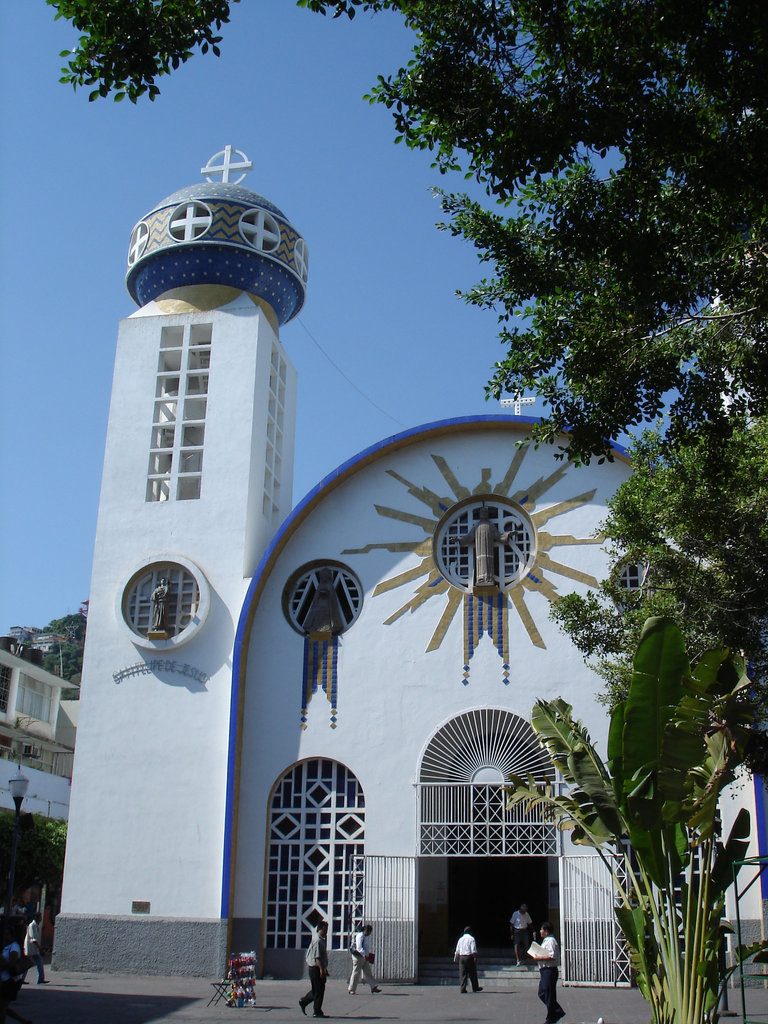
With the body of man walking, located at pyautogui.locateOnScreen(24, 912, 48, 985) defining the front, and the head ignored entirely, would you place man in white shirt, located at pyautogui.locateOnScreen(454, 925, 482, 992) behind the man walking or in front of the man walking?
in front

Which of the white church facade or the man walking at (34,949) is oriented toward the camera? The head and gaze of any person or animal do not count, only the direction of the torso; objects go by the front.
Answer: the white church facade

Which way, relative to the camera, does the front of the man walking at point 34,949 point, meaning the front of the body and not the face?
to the viewer's right

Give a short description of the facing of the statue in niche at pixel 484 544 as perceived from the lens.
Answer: facing the viewer

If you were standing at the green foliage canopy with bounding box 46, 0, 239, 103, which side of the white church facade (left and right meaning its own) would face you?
front

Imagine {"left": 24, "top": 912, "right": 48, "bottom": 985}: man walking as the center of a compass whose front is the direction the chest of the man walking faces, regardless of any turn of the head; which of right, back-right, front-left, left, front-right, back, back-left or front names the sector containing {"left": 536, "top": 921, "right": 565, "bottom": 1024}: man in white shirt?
front-right

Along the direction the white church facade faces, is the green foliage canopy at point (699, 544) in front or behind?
in front

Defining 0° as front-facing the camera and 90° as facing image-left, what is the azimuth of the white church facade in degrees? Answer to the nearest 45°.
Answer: approximately 0°
